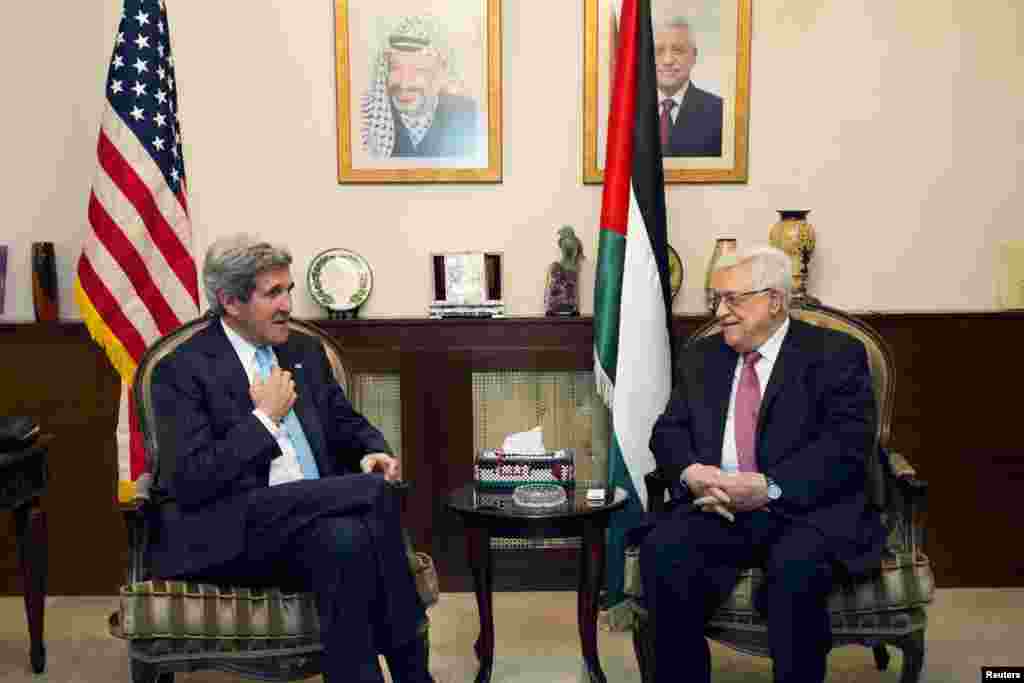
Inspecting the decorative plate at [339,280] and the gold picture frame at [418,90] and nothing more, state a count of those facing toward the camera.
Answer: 2

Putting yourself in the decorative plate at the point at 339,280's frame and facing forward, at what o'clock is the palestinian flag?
The palestinian flag is roughly at 10 o'clock from the decorative plate.

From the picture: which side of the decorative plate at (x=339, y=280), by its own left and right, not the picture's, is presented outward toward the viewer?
front

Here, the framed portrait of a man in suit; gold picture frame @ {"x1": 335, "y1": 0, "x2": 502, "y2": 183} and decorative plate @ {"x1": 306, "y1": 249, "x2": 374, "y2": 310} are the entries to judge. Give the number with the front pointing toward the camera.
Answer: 3

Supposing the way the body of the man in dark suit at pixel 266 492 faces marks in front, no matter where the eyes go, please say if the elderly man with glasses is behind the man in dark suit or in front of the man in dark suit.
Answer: in front

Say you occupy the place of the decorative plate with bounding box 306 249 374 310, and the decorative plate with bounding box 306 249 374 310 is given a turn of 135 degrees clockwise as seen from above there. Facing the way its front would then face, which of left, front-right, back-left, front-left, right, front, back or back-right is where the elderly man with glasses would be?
back

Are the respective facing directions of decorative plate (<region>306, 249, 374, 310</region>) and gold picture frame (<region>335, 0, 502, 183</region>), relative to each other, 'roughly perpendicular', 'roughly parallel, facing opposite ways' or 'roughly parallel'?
roughly parallel

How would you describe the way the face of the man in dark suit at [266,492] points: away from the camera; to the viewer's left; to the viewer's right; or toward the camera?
to the viewer's right

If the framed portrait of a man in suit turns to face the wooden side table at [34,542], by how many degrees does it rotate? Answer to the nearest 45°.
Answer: approximately 45° to its right

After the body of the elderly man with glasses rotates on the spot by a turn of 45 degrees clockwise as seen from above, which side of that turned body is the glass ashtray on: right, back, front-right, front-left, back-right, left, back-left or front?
front

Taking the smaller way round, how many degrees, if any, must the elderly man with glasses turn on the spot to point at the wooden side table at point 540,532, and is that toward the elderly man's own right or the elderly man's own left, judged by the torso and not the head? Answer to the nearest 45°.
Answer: approximately 45° to the elderly man's own right

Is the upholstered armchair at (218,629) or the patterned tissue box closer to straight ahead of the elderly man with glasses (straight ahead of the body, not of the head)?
the upholstered armchair

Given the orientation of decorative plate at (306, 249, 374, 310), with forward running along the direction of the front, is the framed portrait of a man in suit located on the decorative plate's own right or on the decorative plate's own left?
on the decorative plate's own left

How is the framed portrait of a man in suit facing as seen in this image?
toward the camera

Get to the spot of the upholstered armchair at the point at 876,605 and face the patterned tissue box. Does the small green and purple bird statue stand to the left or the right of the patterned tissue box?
right

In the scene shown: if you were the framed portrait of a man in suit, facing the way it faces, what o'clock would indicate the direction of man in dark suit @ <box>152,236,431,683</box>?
The man in dark suit is roughly at 1 o'clock from the framed portrait of a man in suit.

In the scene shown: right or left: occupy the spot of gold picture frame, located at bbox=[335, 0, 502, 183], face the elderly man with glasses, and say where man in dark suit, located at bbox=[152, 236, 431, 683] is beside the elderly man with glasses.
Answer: right

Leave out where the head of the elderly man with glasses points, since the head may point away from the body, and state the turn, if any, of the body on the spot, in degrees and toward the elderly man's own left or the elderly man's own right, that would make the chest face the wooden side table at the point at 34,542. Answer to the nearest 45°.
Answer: approximately 45° to the elderly man's own right

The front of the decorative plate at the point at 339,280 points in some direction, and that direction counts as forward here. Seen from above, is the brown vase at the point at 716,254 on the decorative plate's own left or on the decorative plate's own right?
on the decorative plate's own left
